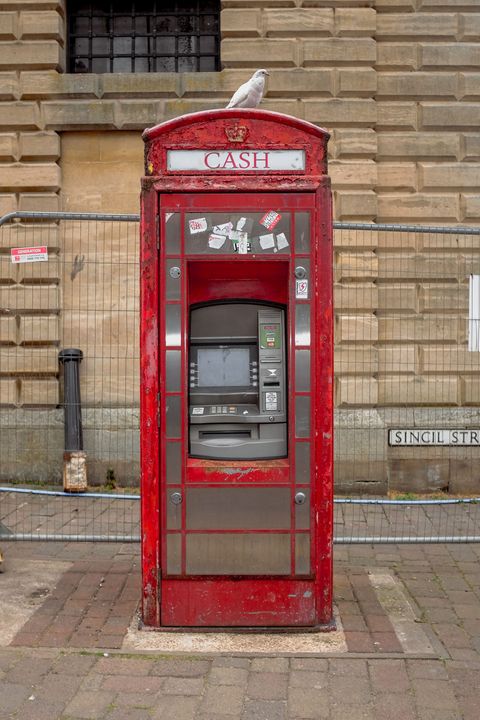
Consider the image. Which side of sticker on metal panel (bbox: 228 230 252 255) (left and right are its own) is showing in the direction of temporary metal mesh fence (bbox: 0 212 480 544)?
back

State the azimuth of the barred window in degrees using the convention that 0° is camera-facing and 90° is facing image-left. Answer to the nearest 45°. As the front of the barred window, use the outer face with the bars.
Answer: approximately 0°

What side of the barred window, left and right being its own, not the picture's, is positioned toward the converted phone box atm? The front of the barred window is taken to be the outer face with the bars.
front

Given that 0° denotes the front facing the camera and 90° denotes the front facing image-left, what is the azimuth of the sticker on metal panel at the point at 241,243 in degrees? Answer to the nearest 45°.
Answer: approximately 0°

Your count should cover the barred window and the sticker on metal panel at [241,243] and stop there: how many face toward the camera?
2

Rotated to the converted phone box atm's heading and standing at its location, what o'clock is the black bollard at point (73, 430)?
The black bollard is roughly at 5 o'clock from the converted phone box atm.

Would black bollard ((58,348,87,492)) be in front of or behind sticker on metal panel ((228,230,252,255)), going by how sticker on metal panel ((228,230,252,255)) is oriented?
behind

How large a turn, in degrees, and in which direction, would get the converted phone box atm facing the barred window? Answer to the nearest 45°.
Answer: approximately 180°
